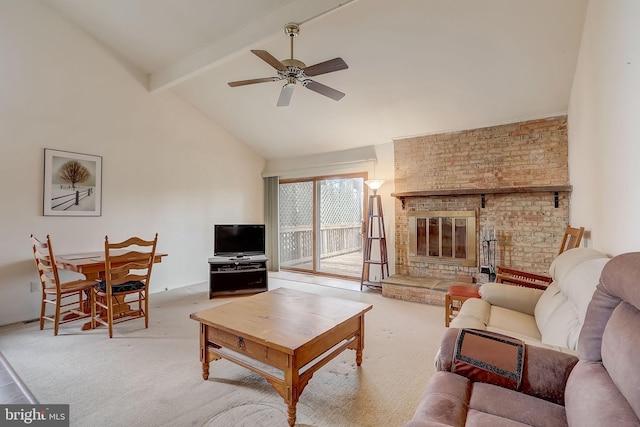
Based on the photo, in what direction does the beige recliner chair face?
to the viewer's left

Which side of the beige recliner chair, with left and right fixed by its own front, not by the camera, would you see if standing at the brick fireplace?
right

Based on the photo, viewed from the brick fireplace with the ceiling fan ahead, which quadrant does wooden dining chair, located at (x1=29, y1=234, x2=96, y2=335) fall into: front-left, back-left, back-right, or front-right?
front-right

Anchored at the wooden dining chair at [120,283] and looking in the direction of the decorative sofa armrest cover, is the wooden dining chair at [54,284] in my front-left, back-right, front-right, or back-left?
back-right

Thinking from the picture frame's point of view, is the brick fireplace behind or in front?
in front

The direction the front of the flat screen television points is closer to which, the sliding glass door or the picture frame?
the picture frame

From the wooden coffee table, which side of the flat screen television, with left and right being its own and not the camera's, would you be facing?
front

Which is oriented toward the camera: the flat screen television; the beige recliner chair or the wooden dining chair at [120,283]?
the flat screen television

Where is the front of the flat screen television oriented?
toward the camera

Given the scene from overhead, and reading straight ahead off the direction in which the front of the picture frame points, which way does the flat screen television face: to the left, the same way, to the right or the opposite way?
to the right

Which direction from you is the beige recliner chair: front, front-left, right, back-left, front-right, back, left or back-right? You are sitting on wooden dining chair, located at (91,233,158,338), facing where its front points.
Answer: back

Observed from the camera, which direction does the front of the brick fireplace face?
facing the viewer and to the left of the viewer

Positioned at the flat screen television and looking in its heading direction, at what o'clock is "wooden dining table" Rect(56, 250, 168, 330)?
The wooden dining table is roughly at 2 o'clock from the flat screen television.

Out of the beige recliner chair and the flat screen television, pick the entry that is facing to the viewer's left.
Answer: the beige recliner chair

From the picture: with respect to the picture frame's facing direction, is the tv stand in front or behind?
in front

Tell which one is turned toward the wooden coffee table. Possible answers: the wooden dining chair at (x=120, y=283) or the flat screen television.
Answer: the flat screen television

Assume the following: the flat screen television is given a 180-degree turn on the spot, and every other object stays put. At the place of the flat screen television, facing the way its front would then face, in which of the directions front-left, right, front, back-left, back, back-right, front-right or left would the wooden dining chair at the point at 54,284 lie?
back-left

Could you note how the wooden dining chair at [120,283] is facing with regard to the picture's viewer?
facing away from the viewer and to the left of the viewer
